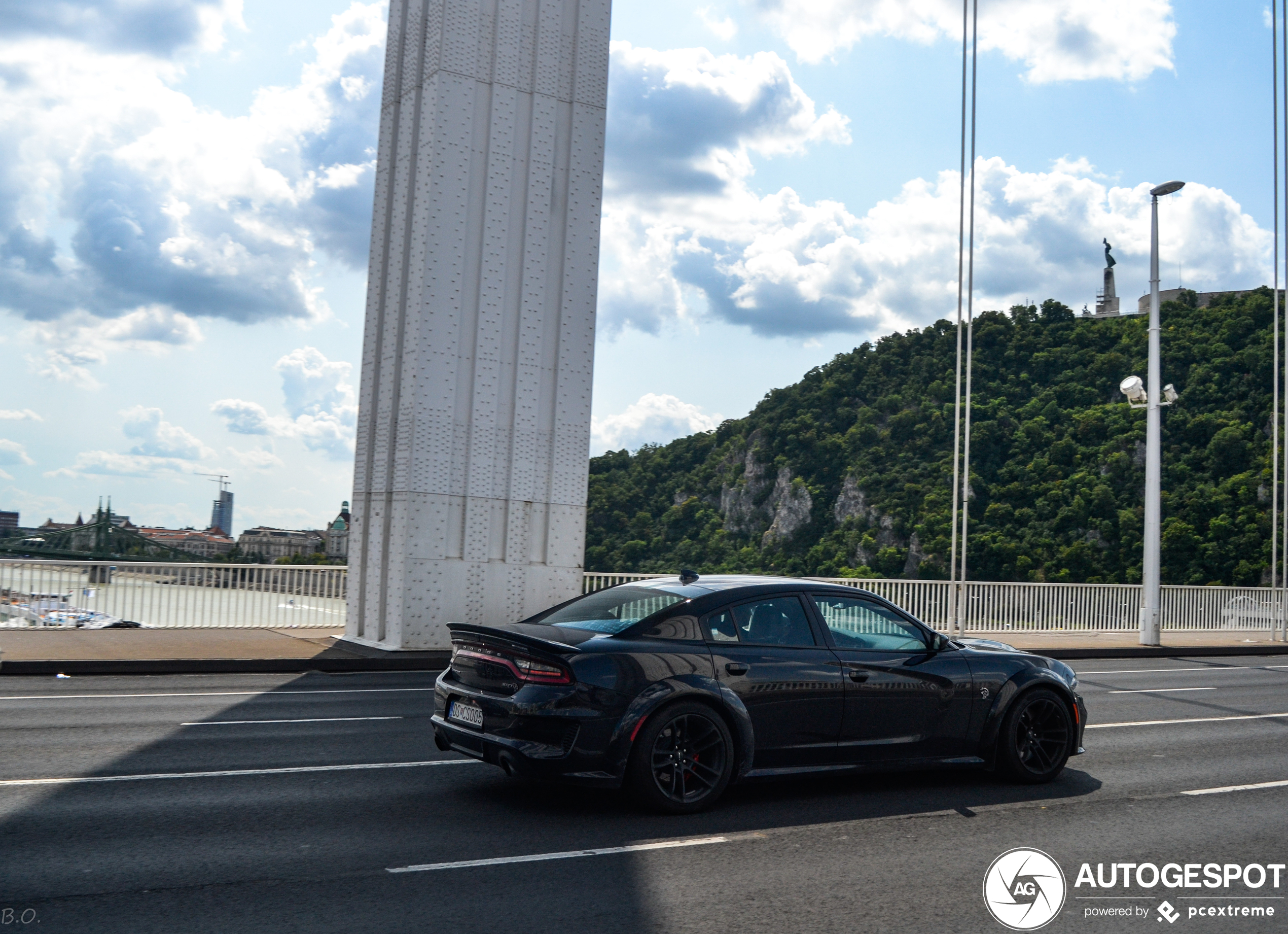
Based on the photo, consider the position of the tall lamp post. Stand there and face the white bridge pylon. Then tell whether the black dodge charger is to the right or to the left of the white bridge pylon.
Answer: left

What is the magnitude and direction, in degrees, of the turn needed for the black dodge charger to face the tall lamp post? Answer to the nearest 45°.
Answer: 0° — it already faces it

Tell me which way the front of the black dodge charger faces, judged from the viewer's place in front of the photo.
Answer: facing away from the viewer and to the right of the viewer

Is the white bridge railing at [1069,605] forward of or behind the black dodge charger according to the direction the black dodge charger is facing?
forward

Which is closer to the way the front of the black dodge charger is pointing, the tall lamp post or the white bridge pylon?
the tall lamp post

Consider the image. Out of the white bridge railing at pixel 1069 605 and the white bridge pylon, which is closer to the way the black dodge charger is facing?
the white bridge railing

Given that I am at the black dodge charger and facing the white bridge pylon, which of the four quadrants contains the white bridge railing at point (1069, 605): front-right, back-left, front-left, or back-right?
front-right

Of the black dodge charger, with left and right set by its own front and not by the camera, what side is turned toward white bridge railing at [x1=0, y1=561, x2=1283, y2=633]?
left

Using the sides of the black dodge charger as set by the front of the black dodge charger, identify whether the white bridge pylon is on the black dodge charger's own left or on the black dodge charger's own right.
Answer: on the black dodge charger's own left
